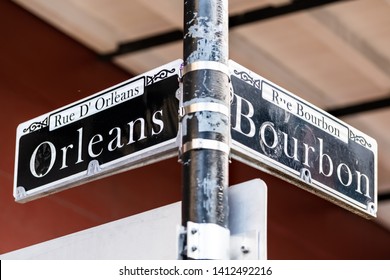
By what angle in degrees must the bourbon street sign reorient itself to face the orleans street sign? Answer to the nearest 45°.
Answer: approximately 135° to its right

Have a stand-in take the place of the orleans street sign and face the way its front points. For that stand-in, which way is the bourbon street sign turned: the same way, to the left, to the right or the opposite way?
to the left

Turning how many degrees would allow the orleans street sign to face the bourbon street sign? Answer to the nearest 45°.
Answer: approximately 135° to its left

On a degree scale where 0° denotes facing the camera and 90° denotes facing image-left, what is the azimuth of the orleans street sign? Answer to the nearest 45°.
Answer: approximately 45°

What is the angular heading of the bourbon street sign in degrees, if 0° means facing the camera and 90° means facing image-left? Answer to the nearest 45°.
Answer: approximately 315°

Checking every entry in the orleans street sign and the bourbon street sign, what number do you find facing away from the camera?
0
